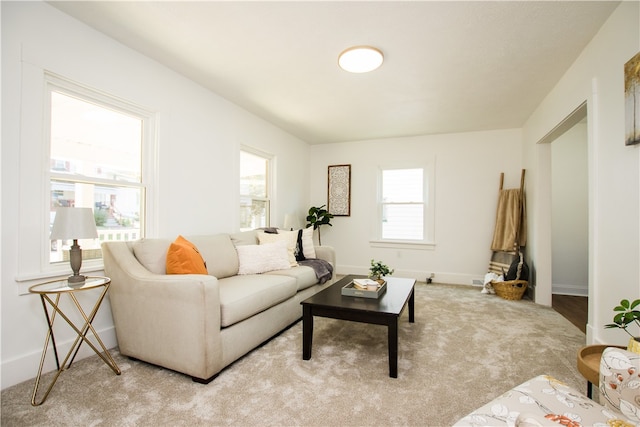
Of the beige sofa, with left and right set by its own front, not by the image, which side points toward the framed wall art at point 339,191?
left

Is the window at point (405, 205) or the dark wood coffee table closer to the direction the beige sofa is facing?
the dark wood coffee table

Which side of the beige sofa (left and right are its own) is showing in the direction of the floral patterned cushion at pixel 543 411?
front

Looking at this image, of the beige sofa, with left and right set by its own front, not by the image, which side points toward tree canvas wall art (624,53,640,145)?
front

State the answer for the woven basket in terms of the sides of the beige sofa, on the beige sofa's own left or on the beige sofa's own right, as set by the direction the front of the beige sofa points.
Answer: on the beige sofa's own left

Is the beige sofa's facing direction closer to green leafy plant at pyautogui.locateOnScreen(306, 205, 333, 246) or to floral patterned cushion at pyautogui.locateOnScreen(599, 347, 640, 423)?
the floral patterned cushion

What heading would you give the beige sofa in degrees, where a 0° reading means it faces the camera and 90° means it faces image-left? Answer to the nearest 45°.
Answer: approximately 315°

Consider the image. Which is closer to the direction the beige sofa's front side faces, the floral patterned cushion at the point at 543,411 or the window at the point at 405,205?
the floral patterned cushion

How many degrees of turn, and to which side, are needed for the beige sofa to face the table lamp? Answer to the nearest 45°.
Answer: approximately 135° to its right

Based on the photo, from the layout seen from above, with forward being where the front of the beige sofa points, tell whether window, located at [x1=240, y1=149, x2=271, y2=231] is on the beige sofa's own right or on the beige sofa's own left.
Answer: on the beige sofa's own left

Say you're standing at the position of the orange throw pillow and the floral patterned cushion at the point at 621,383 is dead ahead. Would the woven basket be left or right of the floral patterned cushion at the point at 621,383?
left
